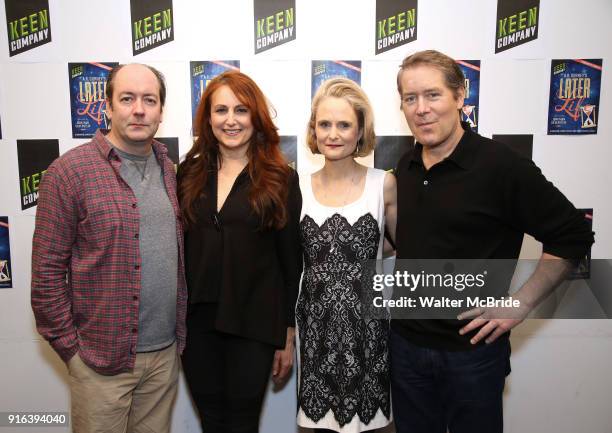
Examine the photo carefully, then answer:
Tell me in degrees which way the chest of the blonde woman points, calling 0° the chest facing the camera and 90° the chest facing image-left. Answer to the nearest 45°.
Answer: approximately 0°

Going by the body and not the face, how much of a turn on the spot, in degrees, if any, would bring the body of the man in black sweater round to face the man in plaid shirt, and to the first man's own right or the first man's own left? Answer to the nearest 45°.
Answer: approximately 45° to the first man's own right

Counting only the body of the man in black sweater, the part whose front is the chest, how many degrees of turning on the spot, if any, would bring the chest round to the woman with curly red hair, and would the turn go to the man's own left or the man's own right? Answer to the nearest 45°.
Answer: approximately 45° to the man's own right

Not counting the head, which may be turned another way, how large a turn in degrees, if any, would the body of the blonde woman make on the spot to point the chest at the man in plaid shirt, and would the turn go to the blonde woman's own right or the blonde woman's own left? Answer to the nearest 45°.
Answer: approximately 90° to the blonde woman's own right

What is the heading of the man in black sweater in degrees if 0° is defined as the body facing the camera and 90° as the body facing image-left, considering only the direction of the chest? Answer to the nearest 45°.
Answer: approximately 45°
